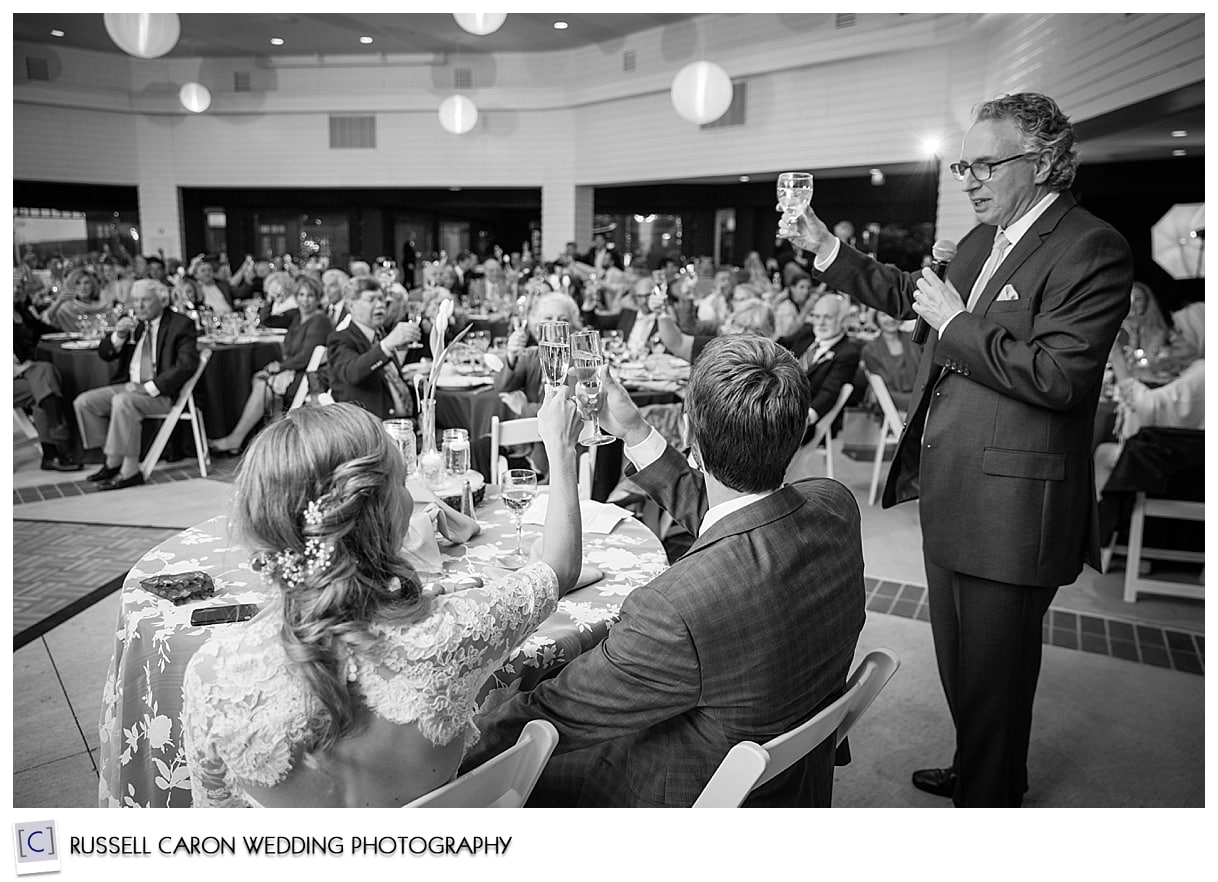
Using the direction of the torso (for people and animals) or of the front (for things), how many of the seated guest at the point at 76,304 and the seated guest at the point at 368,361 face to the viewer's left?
0

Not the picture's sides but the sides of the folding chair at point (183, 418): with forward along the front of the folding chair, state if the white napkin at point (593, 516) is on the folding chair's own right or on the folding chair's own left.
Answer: on the folding chair's own left

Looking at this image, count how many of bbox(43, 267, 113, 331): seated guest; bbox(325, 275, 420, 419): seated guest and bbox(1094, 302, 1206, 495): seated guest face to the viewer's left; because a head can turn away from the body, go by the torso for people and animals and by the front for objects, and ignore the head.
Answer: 1

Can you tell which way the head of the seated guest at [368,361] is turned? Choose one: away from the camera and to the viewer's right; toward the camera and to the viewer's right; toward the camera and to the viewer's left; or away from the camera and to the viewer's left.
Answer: toward the camera and to the viewer's right

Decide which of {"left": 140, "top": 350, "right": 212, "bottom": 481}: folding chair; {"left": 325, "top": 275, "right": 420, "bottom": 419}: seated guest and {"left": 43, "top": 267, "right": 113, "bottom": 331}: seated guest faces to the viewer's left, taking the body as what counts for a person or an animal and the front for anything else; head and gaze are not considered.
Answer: the folding chair

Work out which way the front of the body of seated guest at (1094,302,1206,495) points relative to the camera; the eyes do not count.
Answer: to the viewer's left

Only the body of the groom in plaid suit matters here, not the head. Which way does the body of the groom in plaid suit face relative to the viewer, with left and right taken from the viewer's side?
facing away from the viewer and to the left of the viewer

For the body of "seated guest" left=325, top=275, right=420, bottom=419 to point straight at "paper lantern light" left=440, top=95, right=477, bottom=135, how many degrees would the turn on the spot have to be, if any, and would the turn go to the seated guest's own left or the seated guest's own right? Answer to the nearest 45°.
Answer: approximately 135° to the seated guest's own left

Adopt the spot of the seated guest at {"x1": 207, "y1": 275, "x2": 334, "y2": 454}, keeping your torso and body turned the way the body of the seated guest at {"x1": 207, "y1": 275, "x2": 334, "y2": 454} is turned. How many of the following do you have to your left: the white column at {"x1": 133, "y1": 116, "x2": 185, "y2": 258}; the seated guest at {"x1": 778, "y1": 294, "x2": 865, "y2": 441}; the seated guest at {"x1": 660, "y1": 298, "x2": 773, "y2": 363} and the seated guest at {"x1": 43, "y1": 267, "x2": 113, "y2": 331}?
2
